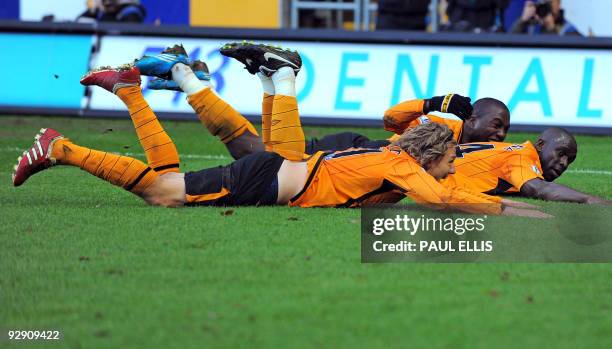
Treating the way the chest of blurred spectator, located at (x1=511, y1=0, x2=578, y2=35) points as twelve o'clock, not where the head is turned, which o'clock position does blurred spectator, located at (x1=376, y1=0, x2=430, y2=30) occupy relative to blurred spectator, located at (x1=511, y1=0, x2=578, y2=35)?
blurred spectator, located at (x1=376, y1=0, x2=430, y2=30) is roughly at 2 o'clock from blurred spectator, located at (x1=511, y1=0, x2=578, y2=35).

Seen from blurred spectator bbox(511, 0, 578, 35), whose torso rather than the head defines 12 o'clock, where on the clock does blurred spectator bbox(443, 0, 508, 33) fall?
blurred spectator bbox(443, 0, 508, 33) is roughly at 2 o'clock from blurred spectator bbox(511, 0, 578, 35).

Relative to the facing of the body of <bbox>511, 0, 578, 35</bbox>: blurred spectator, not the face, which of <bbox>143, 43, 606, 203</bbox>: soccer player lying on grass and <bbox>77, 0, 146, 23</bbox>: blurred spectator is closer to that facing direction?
the soccer player lying on grass

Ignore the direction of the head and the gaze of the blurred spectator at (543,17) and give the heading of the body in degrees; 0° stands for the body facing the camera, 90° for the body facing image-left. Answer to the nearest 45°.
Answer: approximately 0°

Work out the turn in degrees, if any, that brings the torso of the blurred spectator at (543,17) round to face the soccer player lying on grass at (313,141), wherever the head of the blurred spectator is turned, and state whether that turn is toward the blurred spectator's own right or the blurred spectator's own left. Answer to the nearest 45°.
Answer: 0° — they already face them

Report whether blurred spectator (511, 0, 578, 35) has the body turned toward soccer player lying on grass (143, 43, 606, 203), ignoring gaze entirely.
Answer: yes

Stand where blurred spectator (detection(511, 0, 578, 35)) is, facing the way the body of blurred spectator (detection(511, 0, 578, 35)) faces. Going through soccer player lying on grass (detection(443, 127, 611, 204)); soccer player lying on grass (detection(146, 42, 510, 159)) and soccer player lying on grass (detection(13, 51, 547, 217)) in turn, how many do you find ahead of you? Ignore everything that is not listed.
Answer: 3

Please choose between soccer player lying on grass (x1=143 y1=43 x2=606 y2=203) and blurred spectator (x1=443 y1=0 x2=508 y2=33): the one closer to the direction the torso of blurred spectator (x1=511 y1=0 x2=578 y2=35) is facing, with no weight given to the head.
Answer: the soccer player lying on grass
